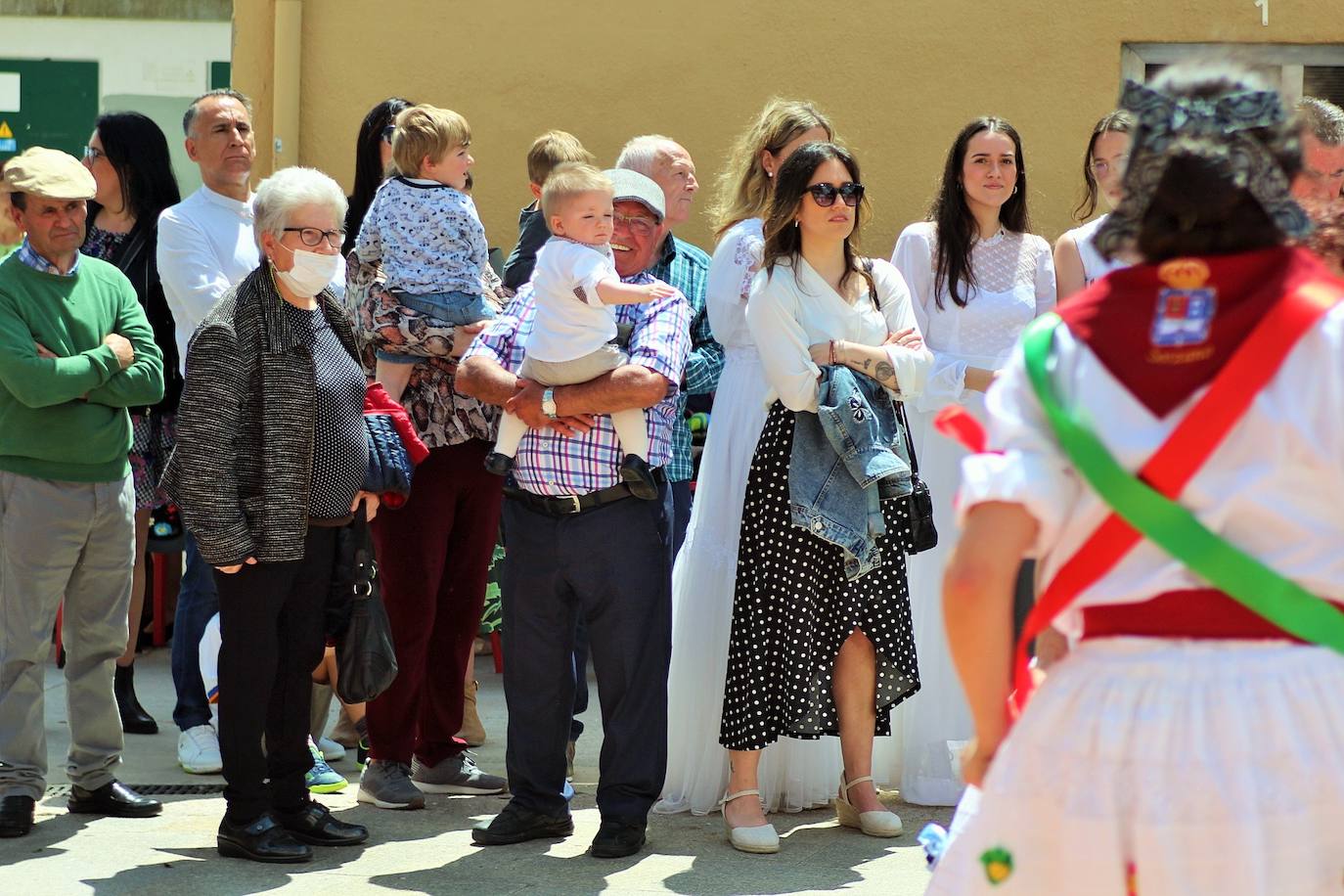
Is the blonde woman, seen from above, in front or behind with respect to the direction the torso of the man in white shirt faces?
in front

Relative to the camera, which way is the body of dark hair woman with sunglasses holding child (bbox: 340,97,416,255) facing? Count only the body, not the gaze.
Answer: to the viewer's right

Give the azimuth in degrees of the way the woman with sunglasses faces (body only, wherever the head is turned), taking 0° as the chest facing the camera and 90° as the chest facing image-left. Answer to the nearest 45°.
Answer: approximately 315°

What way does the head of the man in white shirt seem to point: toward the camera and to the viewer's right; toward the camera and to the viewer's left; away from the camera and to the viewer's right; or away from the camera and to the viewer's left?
toward the camera and to the viewer's right

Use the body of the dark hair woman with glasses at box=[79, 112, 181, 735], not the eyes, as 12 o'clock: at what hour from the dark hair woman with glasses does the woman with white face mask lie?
The woman with white face mask is roughly at 10 o'clock from the dark hair woman with glasses.

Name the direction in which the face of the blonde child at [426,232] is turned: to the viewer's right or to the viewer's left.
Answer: to the viewer's right

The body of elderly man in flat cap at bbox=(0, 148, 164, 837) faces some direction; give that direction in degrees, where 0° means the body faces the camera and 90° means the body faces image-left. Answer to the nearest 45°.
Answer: approximately 315°
